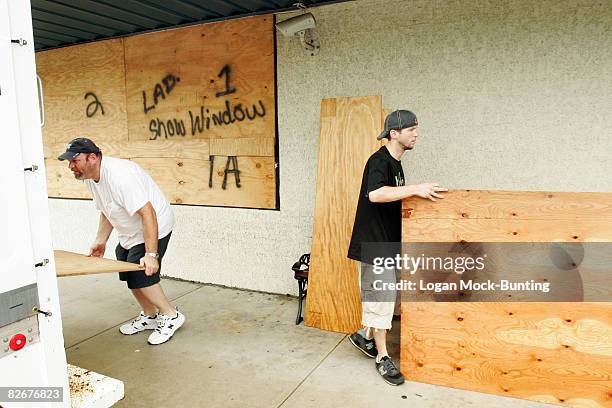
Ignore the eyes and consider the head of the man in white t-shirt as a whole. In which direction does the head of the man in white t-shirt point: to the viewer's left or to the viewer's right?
to the viewer's left

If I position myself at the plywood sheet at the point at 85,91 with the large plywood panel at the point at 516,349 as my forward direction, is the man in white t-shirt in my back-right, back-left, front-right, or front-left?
front-right

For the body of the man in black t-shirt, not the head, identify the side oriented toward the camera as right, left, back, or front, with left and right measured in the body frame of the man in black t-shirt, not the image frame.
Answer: right

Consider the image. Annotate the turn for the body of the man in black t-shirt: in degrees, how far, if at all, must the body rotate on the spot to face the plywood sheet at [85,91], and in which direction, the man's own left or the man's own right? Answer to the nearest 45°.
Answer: approximately 135° to the man's own left

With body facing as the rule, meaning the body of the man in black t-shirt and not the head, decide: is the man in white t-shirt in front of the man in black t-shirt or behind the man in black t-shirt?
behind
